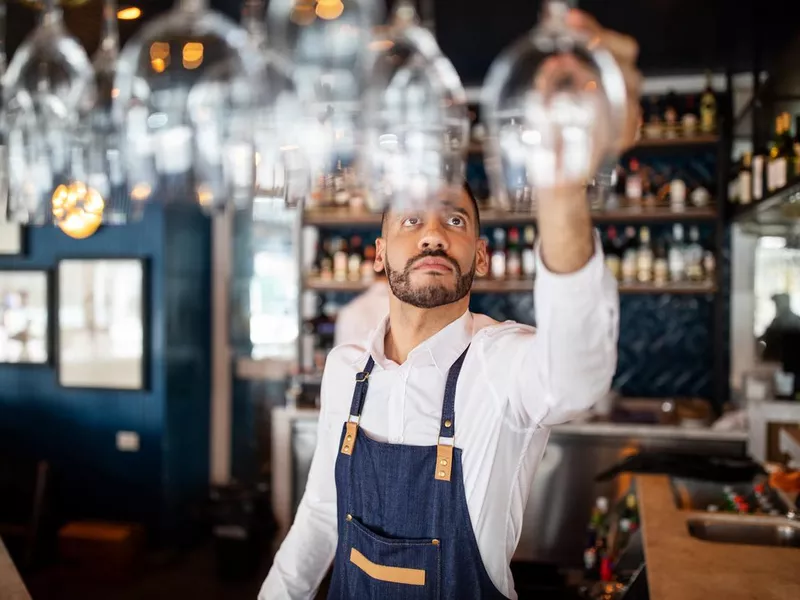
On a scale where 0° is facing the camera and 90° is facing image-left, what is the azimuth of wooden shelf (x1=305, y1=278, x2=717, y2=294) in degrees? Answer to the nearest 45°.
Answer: approximately 0°

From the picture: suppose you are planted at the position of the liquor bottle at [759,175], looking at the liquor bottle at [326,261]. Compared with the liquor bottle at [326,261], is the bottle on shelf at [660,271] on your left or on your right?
right

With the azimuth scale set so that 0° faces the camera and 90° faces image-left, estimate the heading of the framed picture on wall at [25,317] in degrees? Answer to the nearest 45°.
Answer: approximately 0°

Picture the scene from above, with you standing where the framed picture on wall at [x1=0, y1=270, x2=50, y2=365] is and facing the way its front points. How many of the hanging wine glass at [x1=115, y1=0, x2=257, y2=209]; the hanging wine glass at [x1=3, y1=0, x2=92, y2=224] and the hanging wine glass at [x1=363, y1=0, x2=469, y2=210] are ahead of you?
3

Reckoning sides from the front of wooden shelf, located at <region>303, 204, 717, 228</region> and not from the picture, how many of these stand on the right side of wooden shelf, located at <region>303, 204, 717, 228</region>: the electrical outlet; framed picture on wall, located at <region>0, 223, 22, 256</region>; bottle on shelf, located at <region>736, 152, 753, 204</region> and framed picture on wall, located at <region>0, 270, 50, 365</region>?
3
